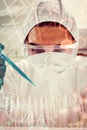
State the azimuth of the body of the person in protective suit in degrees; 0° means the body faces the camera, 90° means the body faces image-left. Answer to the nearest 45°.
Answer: approximately 0°
